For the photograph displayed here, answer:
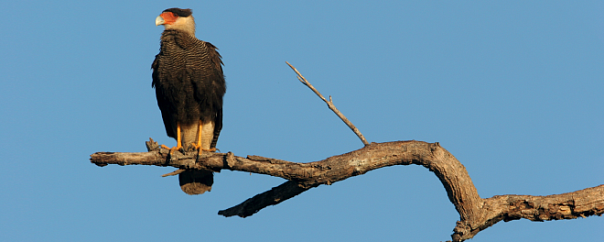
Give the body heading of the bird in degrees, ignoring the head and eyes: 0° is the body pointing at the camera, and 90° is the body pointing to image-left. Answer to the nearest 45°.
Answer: approximately 45°
